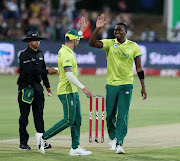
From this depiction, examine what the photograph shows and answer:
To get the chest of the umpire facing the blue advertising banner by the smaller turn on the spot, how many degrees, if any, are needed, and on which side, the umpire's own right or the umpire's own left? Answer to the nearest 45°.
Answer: approximately 135° to the umpire's own left

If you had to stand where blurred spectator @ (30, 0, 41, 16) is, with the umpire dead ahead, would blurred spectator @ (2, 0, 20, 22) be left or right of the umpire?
right

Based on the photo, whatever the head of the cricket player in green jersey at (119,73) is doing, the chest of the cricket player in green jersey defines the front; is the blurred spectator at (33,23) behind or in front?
behind

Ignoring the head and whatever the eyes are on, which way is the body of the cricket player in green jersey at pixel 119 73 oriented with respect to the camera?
toward the camera

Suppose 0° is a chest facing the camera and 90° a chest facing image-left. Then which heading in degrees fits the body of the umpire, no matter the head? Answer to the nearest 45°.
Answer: approximately 315°

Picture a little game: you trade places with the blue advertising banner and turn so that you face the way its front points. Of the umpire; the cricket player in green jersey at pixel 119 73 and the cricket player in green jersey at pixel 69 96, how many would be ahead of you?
3

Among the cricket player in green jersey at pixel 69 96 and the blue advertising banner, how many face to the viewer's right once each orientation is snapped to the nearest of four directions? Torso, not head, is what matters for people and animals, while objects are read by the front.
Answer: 1

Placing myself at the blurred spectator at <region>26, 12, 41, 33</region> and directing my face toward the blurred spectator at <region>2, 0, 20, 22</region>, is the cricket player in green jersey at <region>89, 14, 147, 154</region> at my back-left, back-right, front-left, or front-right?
back-left

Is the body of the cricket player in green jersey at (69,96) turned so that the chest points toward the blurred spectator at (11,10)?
no

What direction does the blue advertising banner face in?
toward the camera

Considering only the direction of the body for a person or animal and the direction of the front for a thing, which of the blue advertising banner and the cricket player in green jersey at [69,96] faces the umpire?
the blue advertising banner

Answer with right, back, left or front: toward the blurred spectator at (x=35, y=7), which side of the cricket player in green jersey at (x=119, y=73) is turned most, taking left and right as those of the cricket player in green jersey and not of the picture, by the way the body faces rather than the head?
back

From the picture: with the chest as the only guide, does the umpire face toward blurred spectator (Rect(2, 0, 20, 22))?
no

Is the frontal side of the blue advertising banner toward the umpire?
yes

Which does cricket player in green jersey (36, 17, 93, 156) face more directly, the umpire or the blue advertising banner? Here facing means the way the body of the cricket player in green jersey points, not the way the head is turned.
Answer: the blue advertising banner

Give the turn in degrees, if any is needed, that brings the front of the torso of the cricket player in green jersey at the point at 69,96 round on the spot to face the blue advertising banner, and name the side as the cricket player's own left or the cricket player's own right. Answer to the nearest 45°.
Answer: approximately 90° to the cricket player's own left

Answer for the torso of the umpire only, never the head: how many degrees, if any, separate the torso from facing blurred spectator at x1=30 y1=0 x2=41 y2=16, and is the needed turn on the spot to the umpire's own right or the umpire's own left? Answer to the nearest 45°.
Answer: approximately 135° to the umpire's own left
